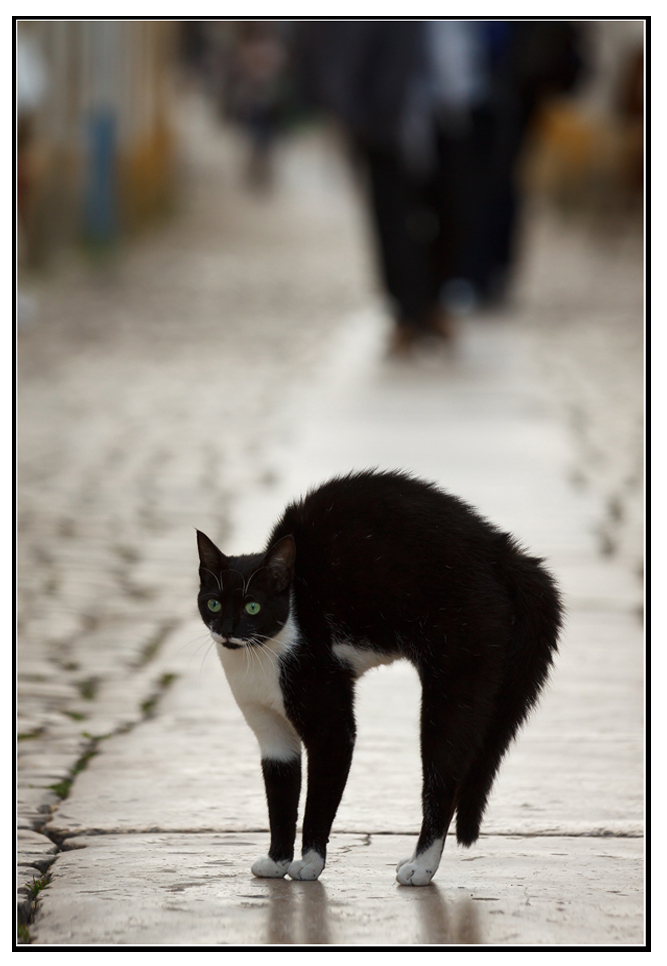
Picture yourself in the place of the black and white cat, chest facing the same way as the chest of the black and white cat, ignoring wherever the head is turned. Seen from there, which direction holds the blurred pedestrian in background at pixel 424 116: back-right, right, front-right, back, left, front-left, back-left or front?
back-right

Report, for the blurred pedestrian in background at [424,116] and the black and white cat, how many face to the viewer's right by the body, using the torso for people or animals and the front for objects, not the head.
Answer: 0

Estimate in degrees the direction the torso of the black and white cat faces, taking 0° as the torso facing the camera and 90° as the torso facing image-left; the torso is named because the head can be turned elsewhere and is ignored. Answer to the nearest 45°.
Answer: approximately 45°

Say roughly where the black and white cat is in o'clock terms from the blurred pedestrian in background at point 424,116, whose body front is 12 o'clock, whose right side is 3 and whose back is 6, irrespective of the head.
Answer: The black and white cat is roughly at 12 o'clock from the blurred pedestrian in background.

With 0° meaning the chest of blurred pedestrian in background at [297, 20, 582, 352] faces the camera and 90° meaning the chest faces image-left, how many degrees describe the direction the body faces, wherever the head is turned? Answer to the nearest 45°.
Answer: approximately 0°

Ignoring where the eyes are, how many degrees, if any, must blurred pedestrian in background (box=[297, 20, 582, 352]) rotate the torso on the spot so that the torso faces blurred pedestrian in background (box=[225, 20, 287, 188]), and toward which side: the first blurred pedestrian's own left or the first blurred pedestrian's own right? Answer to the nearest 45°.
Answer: approximately 180°

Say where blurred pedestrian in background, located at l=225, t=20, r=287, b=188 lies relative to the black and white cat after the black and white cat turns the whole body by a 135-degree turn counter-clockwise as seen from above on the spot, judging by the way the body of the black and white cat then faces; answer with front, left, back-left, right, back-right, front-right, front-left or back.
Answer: left
